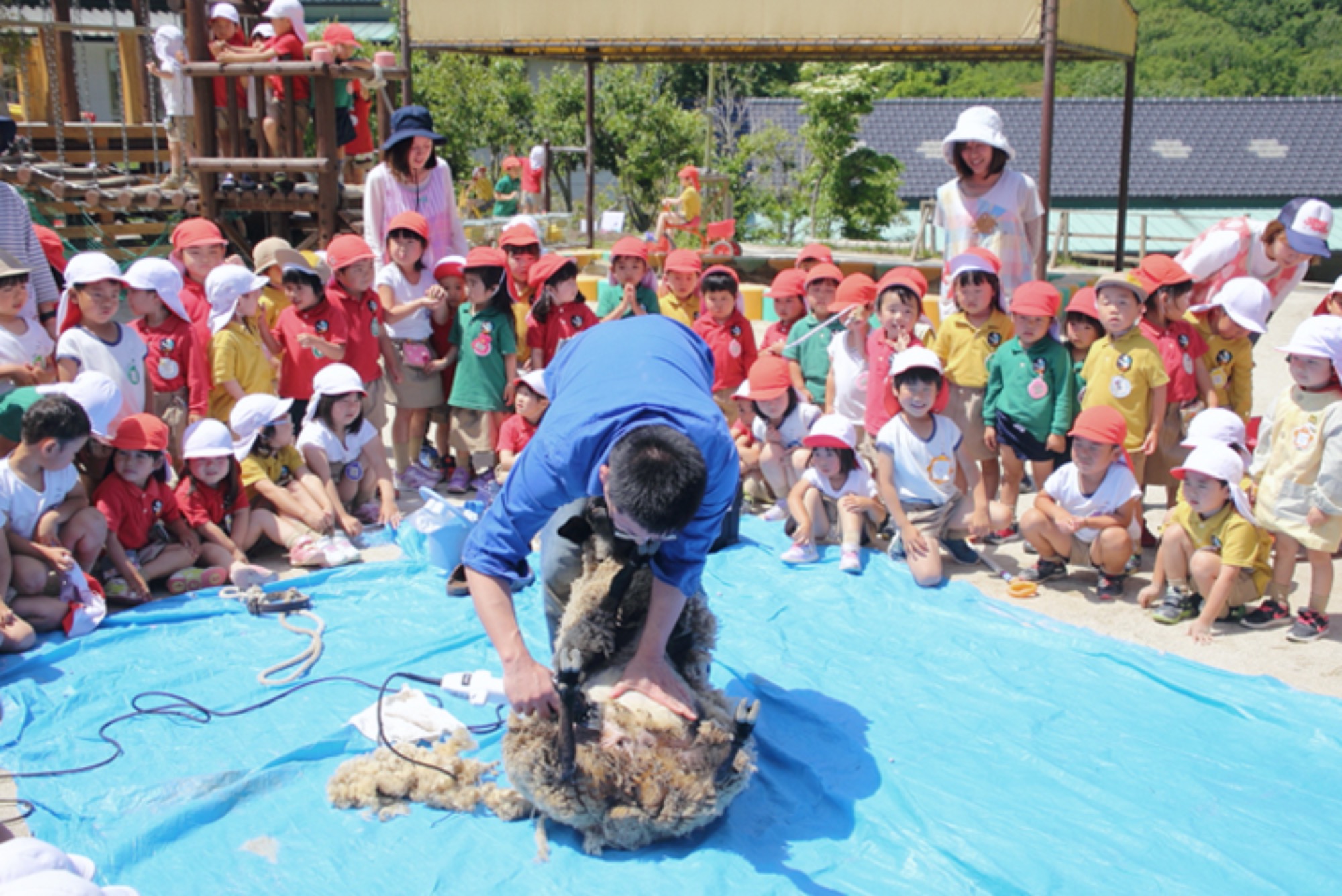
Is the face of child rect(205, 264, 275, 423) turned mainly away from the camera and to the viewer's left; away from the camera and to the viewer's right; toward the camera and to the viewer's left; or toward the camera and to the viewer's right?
toward the camera and to the viewer's right

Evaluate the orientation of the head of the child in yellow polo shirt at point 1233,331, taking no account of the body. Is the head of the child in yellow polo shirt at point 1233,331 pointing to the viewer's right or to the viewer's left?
to the viewer's left

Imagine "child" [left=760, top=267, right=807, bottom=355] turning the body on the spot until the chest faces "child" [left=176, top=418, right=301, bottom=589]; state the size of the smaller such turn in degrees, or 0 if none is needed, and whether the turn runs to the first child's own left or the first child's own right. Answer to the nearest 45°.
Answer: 0° — they already face them

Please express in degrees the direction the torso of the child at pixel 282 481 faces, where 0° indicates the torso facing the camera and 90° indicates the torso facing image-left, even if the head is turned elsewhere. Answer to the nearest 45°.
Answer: approximately 315°

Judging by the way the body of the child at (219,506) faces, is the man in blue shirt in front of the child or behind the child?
in front

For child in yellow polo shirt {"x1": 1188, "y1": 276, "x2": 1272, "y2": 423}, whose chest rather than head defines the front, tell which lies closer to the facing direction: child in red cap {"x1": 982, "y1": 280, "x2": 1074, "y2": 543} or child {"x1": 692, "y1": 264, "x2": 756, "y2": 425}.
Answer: the child in red cap

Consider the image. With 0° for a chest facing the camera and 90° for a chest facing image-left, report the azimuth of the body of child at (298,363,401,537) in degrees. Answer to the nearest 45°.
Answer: approximately 315°

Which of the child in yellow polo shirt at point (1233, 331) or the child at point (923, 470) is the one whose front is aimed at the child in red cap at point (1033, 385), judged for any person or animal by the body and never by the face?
the child in yellow polo shirt

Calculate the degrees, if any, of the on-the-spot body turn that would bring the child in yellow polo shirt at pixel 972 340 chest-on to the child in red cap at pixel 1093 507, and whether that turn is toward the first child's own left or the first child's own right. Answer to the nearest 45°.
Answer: approximately 45° to the first child's own left

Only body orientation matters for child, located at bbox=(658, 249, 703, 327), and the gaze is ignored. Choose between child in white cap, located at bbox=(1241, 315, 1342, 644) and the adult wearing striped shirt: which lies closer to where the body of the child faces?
the child in white cap
